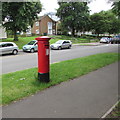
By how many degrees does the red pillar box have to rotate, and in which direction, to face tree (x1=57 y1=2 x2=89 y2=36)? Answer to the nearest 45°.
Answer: approximately 135° to its left

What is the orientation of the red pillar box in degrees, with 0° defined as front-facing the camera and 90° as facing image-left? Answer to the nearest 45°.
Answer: approximately 315°

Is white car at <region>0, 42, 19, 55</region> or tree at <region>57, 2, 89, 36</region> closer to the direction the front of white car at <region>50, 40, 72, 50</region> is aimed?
the white car

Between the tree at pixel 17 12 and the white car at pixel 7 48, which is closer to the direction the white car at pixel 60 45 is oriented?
the white car

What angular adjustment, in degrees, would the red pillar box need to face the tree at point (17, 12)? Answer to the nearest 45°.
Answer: approximately 135° to its left

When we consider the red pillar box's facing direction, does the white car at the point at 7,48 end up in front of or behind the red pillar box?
behind

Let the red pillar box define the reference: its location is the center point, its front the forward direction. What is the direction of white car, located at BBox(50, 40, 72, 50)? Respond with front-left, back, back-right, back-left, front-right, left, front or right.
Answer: back-left

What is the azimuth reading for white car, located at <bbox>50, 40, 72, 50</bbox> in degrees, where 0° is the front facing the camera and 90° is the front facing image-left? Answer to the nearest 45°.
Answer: approximately 45°
